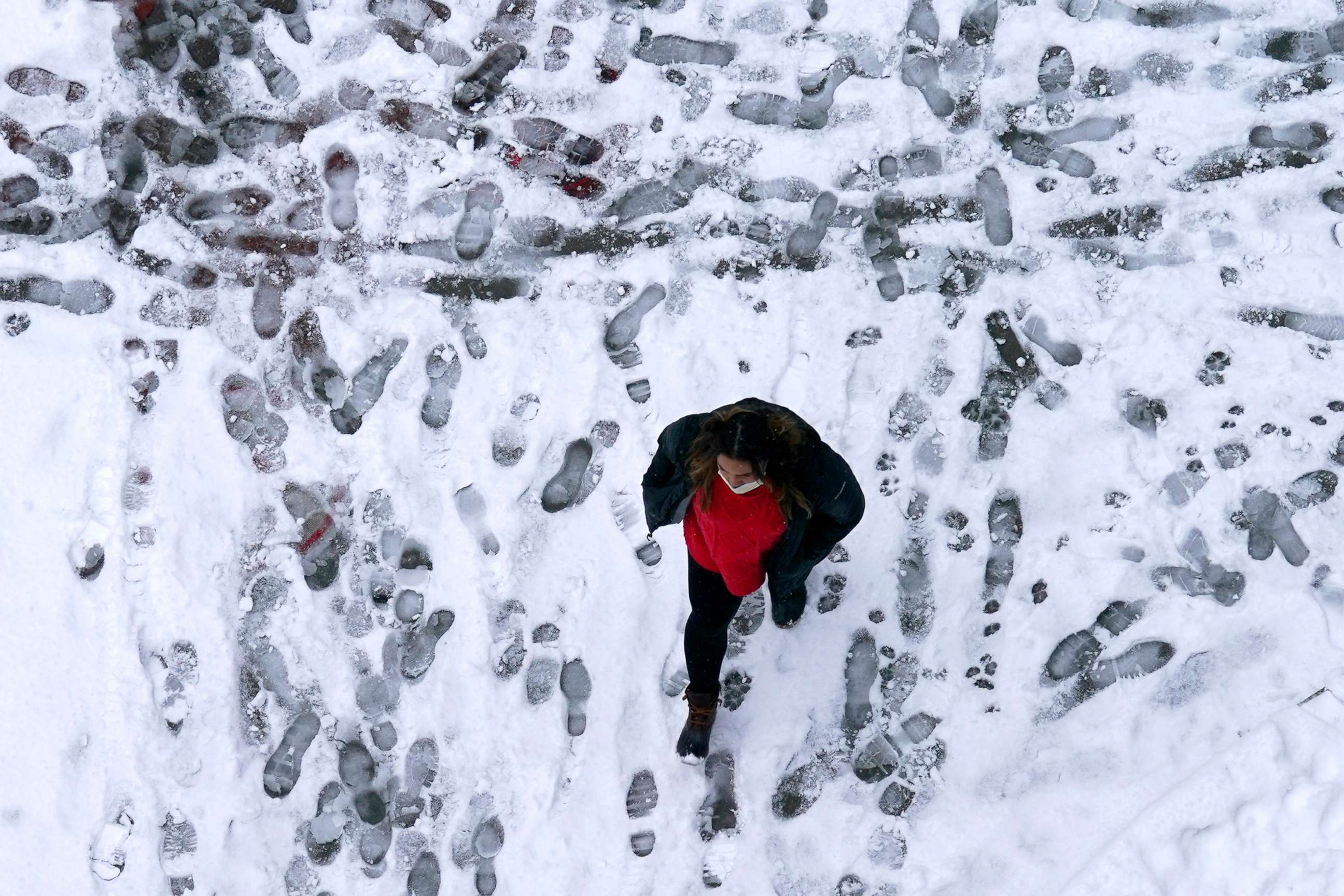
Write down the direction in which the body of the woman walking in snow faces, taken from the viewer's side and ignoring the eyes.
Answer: toward the camera

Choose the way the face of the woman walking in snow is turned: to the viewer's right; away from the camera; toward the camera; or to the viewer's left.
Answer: toward the camera
